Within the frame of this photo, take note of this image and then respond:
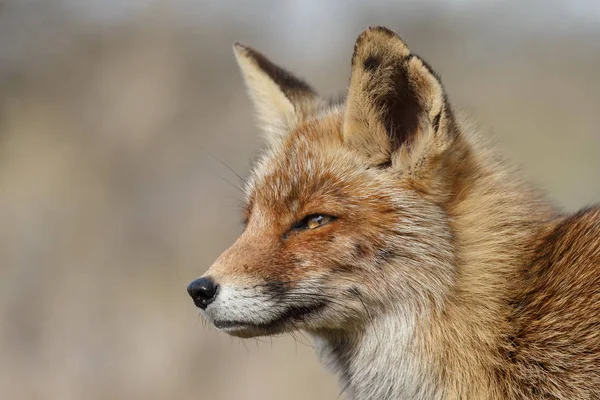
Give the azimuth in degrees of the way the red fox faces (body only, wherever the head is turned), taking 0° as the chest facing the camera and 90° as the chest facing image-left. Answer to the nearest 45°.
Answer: approximately 90°
